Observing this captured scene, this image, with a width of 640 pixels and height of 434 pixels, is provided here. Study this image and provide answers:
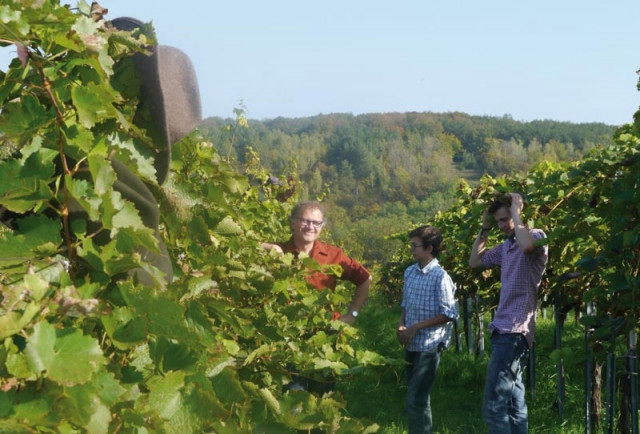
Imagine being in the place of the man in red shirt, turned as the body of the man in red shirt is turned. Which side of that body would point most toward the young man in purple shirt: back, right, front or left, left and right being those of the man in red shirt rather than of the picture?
left

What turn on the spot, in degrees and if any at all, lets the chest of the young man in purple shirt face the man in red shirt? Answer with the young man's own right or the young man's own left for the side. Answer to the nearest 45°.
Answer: approximately 45° to the young man's own right

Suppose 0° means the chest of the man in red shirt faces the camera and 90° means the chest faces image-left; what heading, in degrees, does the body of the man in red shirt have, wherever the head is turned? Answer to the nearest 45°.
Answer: approximately 0°

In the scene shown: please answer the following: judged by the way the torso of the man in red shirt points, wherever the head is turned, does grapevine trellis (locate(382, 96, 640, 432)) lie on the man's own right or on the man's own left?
on the man's own left
